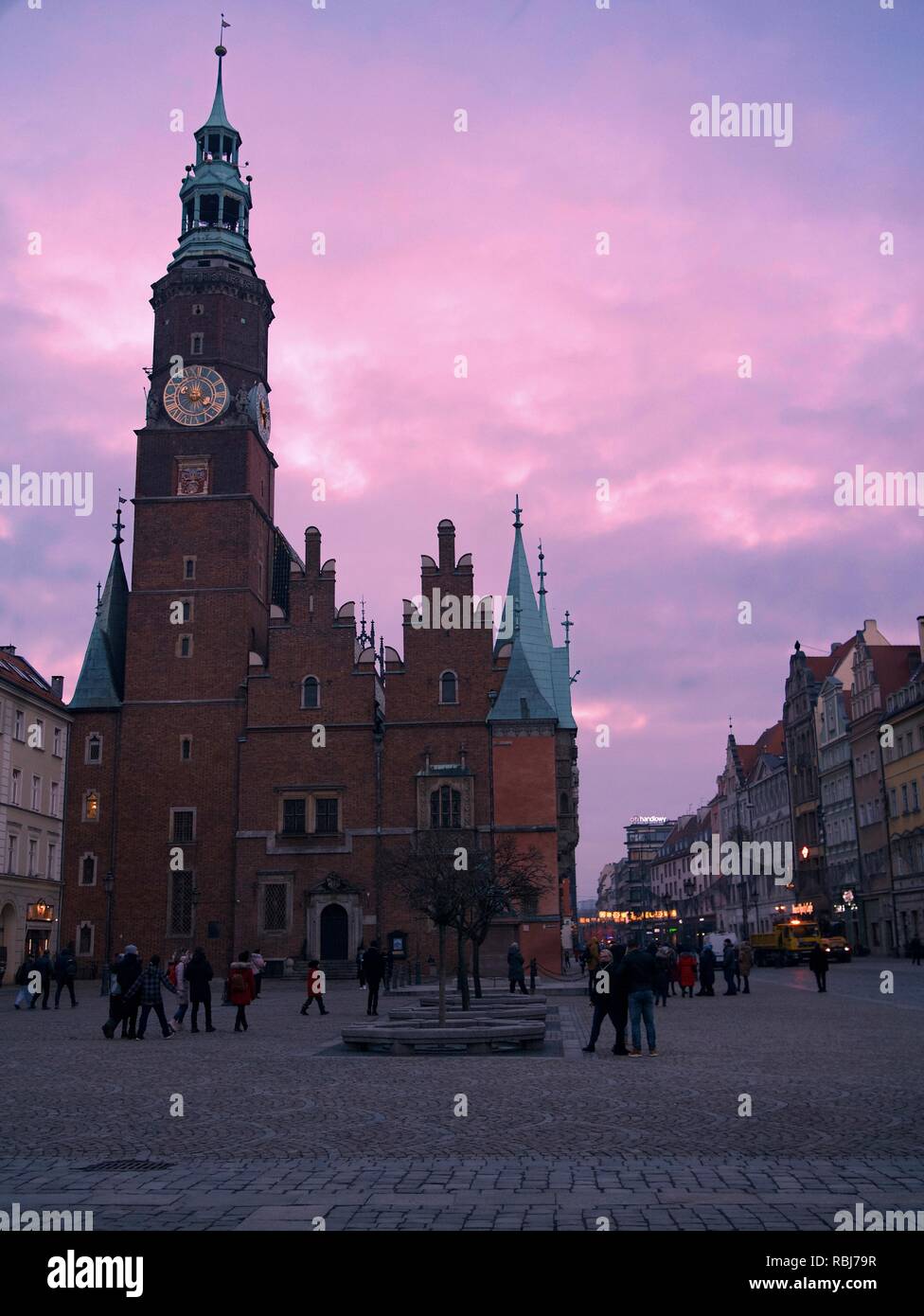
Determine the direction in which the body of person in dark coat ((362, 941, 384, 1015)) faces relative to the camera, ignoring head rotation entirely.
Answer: away from the camera

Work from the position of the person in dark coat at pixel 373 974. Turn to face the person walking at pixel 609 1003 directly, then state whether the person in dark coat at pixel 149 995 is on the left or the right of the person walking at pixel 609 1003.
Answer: right

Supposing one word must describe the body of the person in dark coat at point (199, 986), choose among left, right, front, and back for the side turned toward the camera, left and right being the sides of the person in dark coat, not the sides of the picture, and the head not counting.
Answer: back

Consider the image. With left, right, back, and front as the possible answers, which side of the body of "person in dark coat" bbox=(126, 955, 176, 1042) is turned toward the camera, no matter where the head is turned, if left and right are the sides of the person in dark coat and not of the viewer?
back

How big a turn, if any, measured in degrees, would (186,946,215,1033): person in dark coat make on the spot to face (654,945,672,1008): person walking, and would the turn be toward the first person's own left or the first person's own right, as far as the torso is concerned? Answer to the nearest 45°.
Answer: approximately 45° to the first person's own right

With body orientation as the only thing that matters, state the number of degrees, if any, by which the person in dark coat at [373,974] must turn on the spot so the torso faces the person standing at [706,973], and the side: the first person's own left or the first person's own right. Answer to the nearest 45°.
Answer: approximately 45° to the first person's own right

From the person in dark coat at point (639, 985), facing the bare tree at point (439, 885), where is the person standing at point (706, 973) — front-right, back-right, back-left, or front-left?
front-right

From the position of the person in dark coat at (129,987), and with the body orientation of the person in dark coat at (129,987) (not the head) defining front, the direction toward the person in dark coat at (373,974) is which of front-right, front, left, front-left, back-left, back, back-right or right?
front-right

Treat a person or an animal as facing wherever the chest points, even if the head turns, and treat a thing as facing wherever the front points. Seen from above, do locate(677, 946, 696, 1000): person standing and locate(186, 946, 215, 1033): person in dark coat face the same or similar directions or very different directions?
same or similar directions

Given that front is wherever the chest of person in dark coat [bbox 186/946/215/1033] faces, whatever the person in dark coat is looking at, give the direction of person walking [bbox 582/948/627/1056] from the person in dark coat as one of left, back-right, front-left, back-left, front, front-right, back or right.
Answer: back-right
